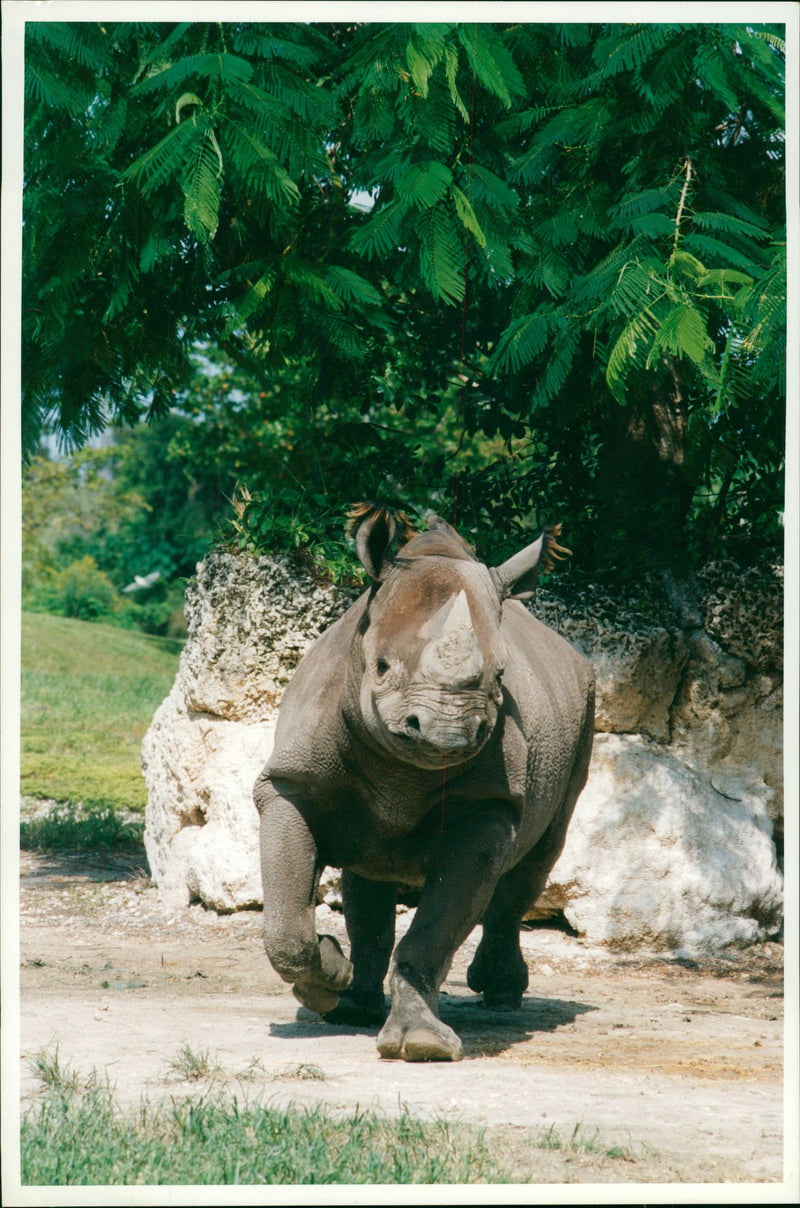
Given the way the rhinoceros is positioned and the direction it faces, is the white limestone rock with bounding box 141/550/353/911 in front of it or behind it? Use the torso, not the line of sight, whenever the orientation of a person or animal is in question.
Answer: behind

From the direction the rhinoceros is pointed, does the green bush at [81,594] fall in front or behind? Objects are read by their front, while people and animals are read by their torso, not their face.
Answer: behind

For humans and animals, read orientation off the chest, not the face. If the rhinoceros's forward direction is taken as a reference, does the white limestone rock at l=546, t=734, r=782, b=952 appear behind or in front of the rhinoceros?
behind

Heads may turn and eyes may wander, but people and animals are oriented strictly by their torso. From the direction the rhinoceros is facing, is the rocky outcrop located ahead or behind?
behind

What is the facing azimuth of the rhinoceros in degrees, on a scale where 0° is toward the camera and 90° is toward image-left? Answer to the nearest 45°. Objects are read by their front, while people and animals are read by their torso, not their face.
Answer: approximately 0°
